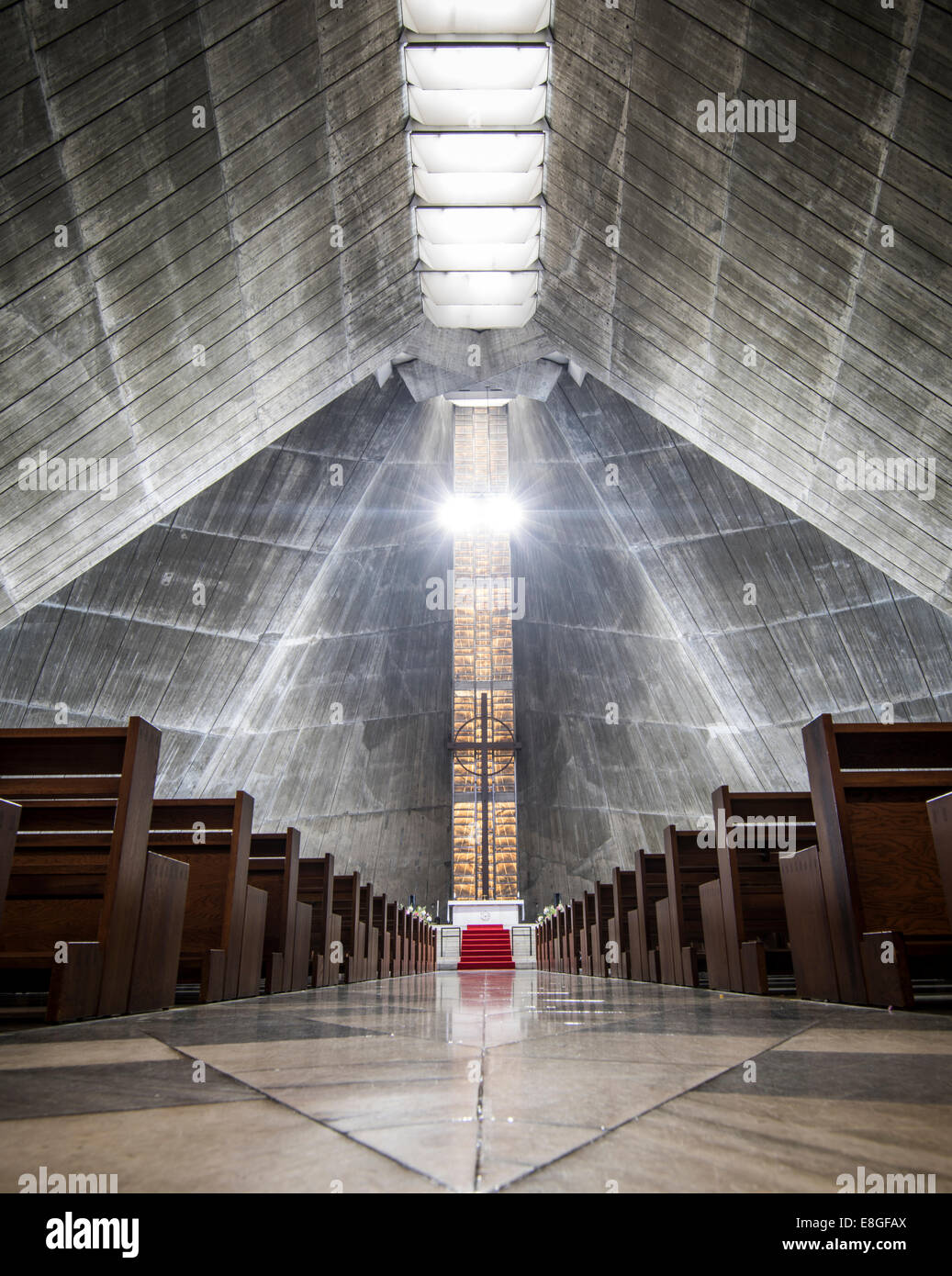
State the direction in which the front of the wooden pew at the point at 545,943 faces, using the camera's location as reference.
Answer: facing away from the viewer

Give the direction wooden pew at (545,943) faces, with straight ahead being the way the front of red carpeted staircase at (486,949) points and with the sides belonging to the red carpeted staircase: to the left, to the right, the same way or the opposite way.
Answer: the opposite way

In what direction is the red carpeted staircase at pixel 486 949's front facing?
toward the camera

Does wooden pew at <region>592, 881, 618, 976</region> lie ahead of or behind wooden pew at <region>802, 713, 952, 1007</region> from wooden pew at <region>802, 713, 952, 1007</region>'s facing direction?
ahead

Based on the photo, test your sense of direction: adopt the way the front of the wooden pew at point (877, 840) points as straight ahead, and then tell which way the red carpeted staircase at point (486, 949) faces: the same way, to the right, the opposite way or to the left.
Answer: the opposite way

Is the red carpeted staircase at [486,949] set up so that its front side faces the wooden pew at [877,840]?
yes

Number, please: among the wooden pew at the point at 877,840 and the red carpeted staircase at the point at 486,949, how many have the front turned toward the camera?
1

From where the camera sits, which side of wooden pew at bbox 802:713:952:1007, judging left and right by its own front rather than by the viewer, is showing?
back

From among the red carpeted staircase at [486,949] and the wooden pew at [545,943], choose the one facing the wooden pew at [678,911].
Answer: the red carpeted staircase

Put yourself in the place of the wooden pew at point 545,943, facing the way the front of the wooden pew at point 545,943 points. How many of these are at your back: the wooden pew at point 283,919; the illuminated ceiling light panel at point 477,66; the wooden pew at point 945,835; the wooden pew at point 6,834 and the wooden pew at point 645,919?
5

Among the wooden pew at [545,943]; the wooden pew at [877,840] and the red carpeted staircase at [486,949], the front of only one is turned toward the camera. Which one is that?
the red carpeted staircase

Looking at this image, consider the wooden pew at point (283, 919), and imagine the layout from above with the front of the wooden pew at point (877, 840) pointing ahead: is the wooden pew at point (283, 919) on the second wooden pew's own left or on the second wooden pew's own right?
on the second wooden pew's own left

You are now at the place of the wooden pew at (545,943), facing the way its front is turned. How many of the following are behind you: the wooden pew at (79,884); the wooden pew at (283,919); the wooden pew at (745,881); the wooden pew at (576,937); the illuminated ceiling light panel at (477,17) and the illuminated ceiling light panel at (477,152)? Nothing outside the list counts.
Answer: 6

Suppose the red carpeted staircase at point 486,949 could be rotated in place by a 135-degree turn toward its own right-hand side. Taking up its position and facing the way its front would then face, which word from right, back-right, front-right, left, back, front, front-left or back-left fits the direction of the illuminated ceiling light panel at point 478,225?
back-left

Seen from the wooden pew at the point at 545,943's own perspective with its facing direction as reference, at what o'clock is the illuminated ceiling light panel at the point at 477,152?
The illuminated ceiling light panel is roughly at 6 o'clock from the wooden pew.
